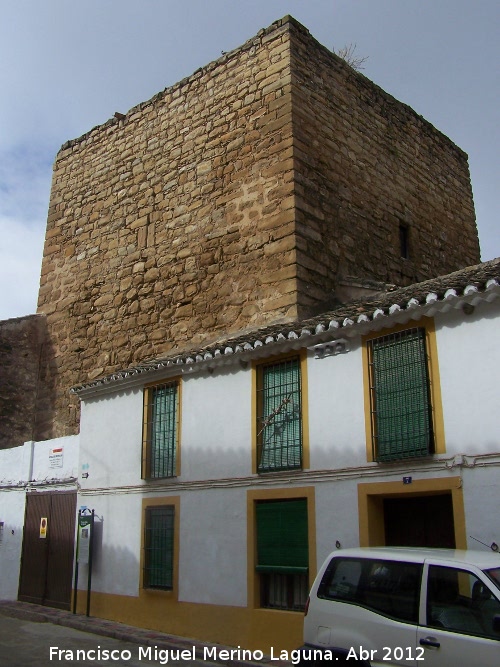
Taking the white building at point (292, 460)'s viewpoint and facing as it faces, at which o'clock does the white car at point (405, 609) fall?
The white car is roughly at 10 o'clock from the white building.

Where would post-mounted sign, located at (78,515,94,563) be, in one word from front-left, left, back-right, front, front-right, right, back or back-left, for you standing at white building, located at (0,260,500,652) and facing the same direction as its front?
right

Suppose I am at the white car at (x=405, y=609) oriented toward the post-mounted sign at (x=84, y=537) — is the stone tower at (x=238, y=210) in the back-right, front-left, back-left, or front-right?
front-right

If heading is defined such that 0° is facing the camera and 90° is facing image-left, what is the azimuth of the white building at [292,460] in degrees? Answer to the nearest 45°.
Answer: approximately 45°

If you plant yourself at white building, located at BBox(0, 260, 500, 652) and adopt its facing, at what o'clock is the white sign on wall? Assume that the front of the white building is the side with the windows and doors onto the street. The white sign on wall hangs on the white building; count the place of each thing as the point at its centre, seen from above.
The white sign on wall is roughly at 3 o'clock from the white building.
